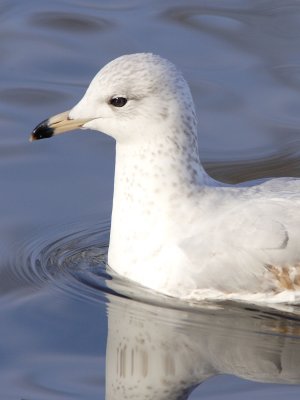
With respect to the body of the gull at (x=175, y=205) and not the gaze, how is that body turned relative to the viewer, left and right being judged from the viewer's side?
facing to the left of the viewer
